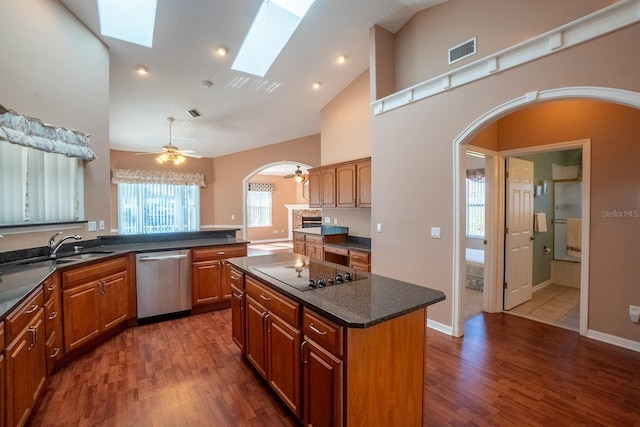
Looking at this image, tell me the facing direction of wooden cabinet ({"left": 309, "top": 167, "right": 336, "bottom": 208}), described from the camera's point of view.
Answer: facing the viewer

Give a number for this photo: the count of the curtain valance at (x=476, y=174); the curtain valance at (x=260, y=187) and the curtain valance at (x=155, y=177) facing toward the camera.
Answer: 3

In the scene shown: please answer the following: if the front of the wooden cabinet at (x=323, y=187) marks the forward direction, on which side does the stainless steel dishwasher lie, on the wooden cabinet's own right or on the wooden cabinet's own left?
on the wooden cabinet's own right

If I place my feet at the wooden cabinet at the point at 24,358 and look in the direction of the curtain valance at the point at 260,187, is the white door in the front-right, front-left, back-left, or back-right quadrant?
front-right

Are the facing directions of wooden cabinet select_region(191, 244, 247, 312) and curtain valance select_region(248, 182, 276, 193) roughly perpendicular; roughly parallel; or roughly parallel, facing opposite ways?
roughly parallel

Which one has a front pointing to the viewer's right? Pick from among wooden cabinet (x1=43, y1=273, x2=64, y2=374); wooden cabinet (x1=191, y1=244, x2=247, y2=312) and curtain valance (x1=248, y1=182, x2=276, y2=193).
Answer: wooden cabinet (x1=43, y1=273, x2=64, y2=374)

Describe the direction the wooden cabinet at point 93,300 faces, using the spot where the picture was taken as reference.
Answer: facing the viewer and to the right of the viewer

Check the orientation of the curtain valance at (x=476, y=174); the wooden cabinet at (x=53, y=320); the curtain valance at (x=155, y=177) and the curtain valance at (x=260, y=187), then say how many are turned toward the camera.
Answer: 3

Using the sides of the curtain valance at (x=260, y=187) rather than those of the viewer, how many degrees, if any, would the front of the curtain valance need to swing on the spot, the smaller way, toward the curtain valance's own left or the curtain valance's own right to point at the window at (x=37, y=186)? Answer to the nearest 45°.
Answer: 0° — it already faces it

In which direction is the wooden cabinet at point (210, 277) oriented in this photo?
toward the camera

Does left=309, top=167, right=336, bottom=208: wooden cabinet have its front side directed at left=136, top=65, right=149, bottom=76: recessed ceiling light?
no

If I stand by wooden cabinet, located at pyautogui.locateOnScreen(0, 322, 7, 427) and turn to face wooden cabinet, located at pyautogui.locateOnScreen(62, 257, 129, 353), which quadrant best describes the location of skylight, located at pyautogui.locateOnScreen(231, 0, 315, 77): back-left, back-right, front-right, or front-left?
front-right

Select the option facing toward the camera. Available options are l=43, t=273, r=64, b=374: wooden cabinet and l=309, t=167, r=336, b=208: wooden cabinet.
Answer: l=309, t=167, r=336, b=208: wooden cabinet

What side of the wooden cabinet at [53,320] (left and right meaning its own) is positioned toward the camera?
right

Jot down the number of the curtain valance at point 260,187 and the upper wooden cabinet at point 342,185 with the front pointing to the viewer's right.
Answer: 0
